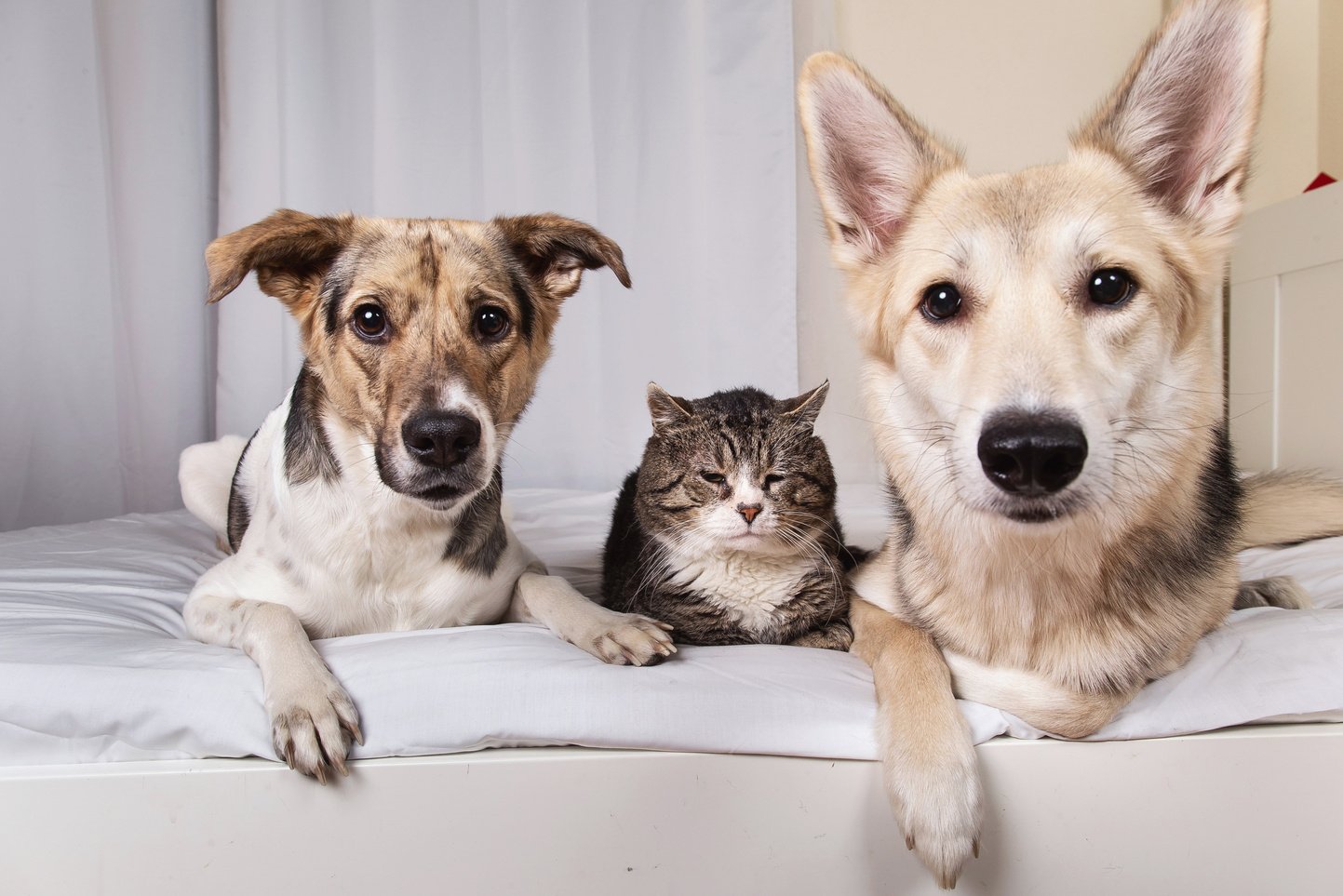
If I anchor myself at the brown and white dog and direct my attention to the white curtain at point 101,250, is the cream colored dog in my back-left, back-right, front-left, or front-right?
back-right

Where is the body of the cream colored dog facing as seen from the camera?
toward the camera

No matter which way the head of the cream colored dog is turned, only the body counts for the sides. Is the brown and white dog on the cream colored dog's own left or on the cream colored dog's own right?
on the cream colored dog's own right

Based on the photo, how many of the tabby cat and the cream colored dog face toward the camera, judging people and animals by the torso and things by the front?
2

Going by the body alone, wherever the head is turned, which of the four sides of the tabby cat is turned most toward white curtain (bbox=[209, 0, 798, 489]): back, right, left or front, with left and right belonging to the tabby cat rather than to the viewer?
back

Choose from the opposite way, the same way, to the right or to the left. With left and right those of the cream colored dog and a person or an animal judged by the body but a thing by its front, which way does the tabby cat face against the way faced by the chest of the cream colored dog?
the same way

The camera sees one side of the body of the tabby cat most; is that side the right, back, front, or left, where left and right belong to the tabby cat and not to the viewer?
front
